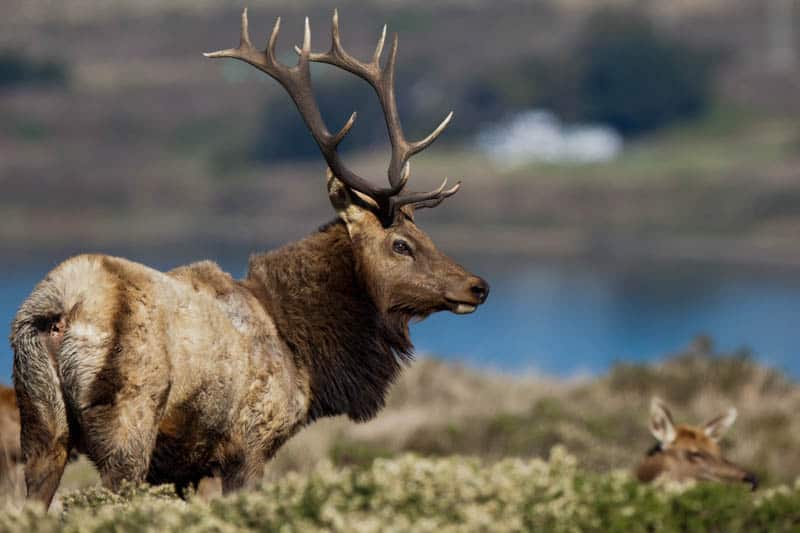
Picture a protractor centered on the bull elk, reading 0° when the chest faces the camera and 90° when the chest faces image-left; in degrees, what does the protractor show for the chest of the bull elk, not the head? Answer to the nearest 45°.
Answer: approximately 225°
